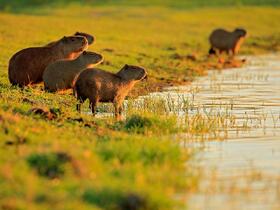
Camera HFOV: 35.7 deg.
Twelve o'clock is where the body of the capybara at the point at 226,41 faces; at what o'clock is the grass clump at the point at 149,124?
The grass clump is roughly at 3 o'clock from the capybara.

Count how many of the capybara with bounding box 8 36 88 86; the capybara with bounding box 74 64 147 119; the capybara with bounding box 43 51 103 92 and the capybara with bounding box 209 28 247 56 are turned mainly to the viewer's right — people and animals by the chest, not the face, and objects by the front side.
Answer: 4

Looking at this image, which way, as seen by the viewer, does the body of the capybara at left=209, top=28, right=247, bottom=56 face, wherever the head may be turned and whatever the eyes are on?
to the viewer's right

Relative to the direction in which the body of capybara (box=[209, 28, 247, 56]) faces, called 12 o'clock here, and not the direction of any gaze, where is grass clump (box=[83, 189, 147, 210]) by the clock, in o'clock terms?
The grass clump is roughly at 3 o'clock from the capybara.

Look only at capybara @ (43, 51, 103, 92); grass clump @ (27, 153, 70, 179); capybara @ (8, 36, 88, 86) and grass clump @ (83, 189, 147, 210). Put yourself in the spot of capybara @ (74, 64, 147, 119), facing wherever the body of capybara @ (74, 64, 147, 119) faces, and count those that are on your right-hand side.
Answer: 2

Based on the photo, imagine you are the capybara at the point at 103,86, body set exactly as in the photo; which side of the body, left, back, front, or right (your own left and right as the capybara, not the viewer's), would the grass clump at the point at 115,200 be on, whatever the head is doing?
right

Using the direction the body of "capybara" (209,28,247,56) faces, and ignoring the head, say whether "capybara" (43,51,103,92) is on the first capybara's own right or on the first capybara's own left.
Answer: on the first capybara's own right

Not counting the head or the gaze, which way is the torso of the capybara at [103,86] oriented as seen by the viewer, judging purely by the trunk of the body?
to the viewer's right

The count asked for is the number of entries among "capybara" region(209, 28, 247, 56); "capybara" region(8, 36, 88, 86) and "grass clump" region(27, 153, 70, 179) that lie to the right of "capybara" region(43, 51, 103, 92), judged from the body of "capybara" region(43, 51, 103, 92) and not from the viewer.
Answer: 1

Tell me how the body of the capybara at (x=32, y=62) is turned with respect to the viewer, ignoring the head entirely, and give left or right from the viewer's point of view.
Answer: facing to the right of the viewer

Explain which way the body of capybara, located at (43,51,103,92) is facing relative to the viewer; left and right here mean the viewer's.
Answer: facing to the right of the viewer

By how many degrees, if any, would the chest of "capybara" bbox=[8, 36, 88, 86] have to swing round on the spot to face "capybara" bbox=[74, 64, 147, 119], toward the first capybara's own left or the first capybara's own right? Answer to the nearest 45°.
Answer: approximately 45° to the first capybara's own right
